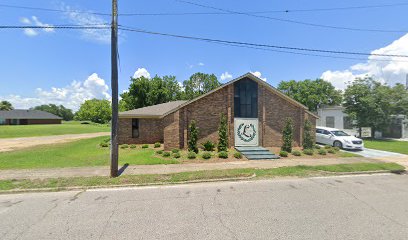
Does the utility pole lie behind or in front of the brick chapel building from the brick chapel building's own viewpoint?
in front

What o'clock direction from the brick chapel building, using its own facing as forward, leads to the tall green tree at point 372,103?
The tall green tree is roughly at 8 o'clock from the brick chapel building.

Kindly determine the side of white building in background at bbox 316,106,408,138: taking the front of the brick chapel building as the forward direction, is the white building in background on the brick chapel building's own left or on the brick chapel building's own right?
on the brick chapel building's own left

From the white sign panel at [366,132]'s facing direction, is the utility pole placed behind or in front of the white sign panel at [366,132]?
in front

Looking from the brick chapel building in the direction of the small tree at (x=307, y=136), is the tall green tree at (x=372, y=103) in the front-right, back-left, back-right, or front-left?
front-left

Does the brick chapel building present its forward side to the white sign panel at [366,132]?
no

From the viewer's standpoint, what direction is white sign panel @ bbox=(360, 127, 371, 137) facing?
toward the camera

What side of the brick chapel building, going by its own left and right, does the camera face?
front

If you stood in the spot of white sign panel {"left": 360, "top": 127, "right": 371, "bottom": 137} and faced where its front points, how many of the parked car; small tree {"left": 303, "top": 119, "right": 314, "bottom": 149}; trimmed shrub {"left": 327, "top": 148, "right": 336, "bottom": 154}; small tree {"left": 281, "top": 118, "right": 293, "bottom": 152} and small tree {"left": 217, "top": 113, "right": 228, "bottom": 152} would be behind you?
0

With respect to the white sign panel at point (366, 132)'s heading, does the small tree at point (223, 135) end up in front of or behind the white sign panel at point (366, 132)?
in front

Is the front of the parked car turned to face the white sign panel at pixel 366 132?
no

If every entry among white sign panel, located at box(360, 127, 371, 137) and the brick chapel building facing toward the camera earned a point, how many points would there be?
2
